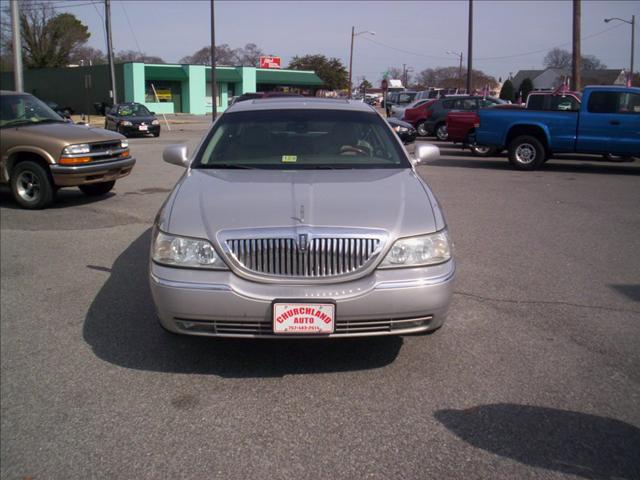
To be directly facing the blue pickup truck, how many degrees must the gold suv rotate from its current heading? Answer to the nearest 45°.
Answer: approximately 45° to its left

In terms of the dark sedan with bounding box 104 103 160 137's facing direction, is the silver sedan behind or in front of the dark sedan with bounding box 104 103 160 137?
in front

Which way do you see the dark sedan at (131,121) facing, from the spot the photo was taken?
facing the viewer and to the right of the viewer

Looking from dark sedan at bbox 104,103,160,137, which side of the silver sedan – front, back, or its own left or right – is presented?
back

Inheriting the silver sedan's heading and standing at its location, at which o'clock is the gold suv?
The gold suv is roughly at 5 o'clock from the silver sedan.

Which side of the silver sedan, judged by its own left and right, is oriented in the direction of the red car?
back

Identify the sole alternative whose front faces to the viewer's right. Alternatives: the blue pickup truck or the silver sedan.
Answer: the blue pickup truck

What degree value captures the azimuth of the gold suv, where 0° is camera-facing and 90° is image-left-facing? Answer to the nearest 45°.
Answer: approximately 315°

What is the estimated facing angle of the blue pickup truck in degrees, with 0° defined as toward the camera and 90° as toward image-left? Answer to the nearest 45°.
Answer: approximately 270°

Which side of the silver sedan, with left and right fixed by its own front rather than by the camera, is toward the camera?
front

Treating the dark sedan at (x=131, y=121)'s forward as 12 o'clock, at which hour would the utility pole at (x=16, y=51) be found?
The utility pole is roughly at 2 o'clock from the dark sedan.
